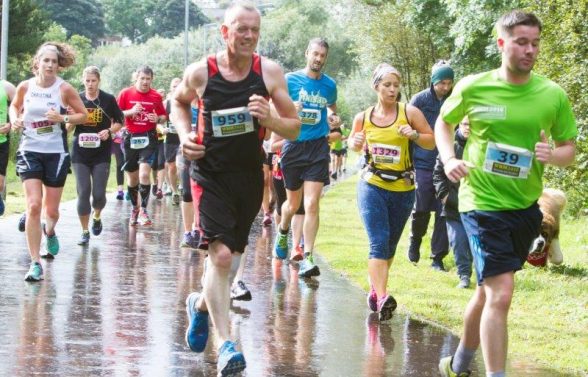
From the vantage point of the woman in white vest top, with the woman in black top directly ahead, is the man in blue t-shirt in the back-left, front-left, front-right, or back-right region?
front-right

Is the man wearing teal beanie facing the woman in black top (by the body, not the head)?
no

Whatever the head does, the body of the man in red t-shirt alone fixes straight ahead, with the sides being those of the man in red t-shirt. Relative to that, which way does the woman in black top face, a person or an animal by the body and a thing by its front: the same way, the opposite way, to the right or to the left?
the same way

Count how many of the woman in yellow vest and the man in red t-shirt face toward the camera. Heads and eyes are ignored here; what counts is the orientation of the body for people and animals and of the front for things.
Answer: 2

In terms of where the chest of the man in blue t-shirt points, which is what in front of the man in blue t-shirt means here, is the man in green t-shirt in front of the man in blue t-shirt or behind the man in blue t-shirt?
in front

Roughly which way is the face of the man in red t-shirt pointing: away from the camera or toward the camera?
toward the camera

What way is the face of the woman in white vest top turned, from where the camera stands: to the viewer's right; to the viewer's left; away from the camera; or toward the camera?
toward the camera

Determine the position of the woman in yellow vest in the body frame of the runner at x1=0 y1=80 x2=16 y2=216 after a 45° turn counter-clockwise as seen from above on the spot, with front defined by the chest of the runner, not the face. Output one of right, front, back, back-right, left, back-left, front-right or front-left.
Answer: front

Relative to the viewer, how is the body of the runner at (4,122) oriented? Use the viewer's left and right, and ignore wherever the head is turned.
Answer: facing the viewer

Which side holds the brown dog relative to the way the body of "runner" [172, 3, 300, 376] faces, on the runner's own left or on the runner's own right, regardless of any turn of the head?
on the runner's own left

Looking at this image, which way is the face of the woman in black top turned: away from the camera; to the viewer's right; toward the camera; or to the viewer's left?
toward the camera

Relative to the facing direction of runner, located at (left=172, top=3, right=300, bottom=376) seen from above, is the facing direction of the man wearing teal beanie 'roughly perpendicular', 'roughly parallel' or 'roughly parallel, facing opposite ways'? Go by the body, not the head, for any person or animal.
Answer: roughly parallel

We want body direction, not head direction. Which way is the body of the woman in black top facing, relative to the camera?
toward the camera

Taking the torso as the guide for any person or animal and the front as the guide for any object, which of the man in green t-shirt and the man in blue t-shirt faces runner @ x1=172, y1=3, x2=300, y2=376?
the man in blue t-shirt

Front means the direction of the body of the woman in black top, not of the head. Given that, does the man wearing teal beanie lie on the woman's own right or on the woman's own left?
on the woman's own left

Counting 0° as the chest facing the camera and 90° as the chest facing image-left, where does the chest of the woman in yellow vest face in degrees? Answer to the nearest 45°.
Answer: approximately 0°

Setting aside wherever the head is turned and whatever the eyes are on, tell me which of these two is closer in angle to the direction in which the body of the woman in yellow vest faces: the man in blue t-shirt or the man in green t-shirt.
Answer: the man in green t-shirt

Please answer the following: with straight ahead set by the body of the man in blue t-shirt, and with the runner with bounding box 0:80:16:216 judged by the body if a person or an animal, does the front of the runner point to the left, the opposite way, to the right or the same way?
the same way
